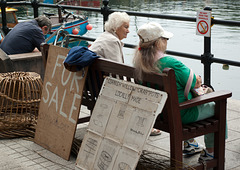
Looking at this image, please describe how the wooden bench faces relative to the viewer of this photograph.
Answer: facing away from the viewer and to the right of the viewer

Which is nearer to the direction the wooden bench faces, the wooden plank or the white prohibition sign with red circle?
the white prohibition sign with red circle

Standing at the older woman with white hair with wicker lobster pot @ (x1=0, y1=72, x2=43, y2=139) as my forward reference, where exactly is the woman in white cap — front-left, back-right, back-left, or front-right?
back-left

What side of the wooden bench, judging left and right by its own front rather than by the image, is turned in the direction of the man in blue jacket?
left

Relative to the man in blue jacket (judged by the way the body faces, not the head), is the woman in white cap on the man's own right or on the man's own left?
on the man's own right
